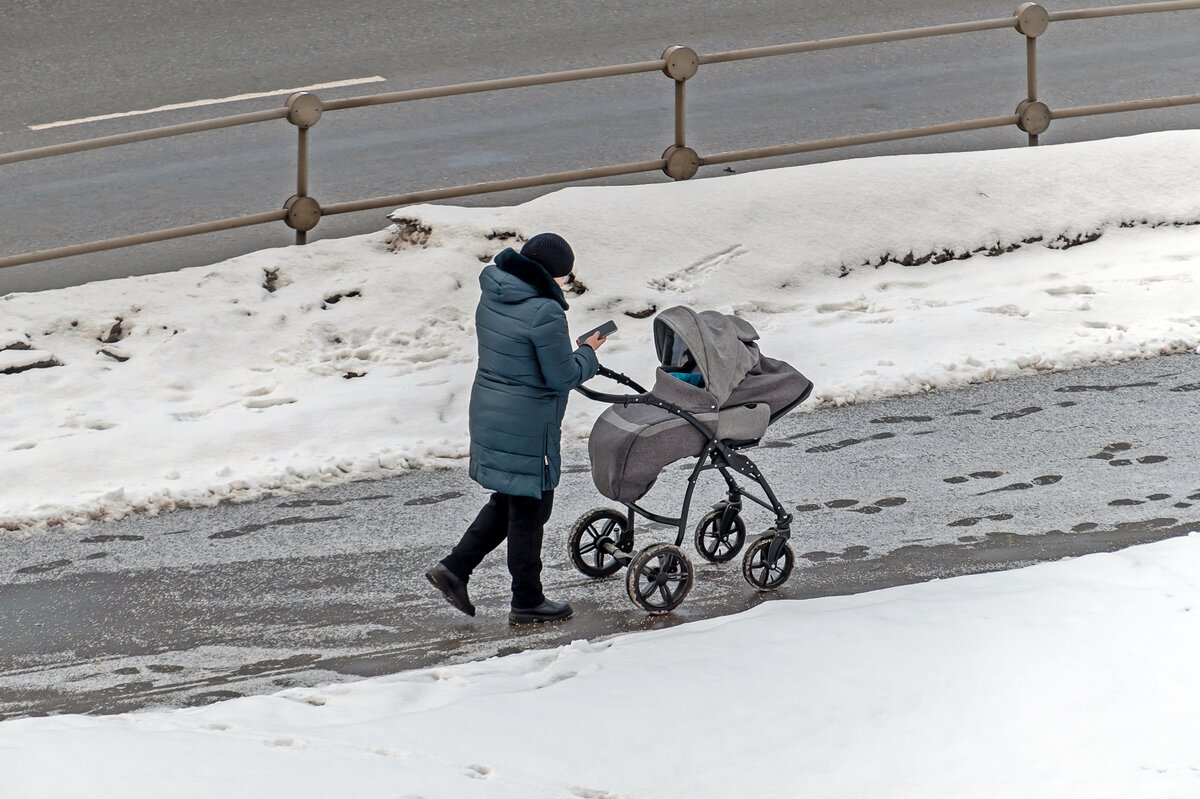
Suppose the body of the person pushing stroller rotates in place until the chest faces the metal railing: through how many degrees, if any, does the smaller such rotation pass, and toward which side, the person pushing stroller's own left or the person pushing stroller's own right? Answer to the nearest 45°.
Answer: approximately 45° to the person pushing stroller's own left

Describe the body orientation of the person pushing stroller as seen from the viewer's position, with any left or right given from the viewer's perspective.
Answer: facing away from the viewer and to the right of the viewer
